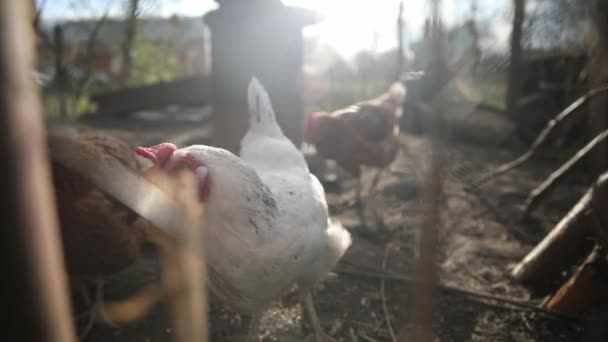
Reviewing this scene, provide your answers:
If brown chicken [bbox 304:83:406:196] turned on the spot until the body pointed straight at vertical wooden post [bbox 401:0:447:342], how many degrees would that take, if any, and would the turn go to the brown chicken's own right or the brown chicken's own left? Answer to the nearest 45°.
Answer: approximately 90° to the brown chicken's own left

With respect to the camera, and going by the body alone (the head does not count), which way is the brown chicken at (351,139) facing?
to the viewer's left

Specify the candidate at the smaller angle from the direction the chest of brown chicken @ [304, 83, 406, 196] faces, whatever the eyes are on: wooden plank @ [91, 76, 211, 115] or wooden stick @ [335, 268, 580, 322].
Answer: the wooden plank

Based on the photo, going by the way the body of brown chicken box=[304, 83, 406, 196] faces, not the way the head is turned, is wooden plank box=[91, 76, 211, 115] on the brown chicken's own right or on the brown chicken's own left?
on the brown chicken's own right

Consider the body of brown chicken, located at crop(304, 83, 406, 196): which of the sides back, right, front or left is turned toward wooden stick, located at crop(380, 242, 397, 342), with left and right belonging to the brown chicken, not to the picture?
left

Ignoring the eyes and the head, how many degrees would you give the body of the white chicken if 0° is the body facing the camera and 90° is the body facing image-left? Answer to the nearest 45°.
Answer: approximately 45°

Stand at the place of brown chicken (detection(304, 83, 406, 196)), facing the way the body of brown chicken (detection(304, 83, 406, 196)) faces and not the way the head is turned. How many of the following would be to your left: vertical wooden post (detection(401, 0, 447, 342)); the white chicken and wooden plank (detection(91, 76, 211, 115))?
2

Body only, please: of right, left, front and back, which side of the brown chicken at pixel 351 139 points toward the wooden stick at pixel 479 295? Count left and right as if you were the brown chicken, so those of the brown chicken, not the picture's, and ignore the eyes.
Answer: left
